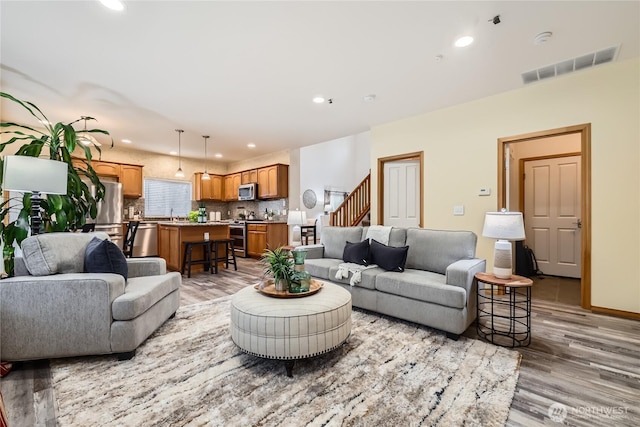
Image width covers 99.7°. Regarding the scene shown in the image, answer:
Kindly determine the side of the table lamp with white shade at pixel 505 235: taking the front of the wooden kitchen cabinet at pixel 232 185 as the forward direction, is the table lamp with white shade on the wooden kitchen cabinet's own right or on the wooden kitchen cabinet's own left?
on the wooden kitchen cabinet's own left

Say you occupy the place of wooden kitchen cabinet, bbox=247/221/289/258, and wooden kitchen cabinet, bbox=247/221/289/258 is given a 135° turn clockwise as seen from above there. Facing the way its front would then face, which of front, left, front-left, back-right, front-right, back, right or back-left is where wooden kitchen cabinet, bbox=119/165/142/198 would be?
left

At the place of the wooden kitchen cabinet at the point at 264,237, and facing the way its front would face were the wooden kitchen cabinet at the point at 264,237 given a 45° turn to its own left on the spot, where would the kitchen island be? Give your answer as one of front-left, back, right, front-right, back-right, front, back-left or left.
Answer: front-right

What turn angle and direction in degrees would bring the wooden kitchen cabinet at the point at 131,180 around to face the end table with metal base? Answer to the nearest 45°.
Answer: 0° — it already faces it

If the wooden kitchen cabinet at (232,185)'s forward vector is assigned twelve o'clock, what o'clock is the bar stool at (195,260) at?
The bar stool is roughly at 11 o'clock from the wooden kitchen cabinet.

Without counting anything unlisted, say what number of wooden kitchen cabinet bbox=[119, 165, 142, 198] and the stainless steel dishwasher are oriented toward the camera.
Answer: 2

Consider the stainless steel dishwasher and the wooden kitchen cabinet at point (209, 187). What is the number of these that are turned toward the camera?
2

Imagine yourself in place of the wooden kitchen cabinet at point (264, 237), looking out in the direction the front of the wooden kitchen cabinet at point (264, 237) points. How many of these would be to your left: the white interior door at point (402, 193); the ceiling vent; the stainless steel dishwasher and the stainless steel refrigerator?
2

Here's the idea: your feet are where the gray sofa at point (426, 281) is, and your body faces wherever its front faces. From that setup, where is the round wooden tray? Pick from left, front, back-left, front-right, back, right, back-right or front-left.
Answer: front

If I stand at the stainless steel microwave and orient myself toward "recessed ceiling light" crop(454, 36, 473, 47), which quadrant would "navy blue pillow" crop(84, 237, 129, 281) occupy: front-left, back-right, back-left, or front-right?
front-right

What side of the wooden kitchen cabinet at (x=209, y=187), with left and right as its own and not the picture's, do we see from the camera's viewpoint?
front

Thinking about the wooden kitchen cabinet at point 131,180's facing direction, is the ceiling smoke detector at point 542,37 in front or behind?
in front

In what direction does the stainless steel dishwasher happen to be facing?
toward the camera

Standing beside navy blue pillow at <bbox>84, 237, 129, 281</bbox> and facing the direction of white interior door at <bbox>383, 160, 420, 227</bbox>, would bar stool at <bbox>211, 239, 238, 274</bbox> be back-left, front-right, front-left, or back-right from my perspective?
front-left

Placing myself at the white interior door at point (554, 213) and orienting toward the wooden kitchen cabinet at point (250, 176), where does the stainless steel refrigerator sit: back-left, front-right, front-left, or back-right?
front-left

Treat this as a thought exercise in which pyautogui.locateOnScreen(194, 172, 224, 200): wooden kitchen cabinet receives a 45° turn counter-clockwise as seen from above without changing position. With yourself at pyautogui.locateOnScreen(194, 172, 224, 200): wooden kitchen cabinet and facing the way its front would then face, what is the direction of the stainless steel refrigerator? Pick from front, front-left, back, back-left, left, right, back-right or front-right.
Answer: right

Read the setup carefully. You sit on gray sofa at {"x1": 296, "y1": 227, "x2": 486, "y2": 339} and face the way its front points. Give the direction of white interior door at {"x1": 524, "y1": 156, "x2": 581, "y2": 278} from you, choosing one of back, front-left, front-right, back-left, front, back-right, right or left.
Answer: back
